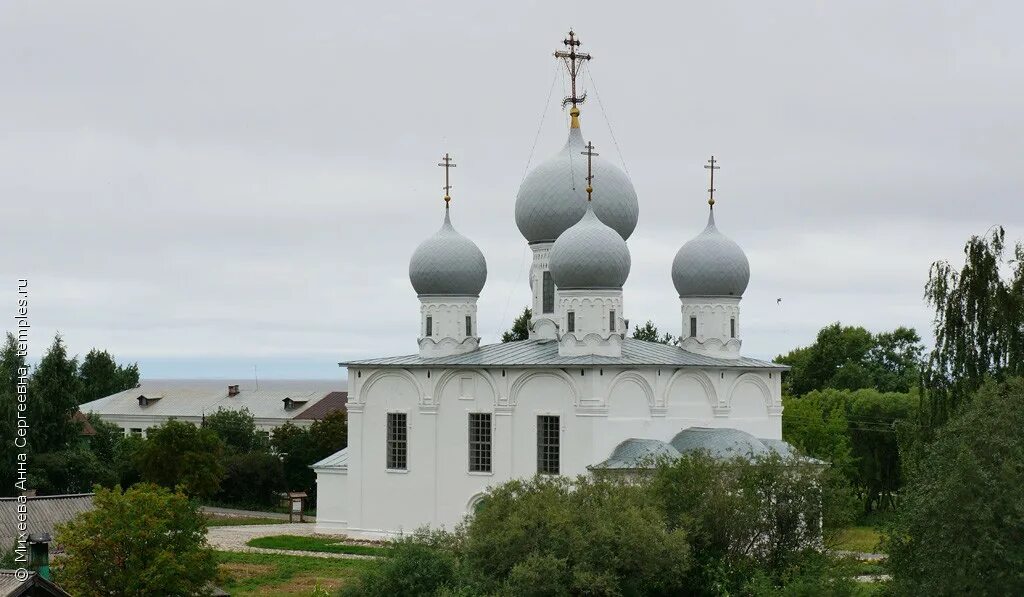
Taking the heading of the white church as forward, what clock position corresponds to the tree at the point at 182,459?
The tree is roughly at 12 o'clock from the white church.

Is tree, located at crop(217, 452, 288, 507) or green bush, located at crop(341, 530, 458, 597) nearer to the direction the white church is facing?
the tree

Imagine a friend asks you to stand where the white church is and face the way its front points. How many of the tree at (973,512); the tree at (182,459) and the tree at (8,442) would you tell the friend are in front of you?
2

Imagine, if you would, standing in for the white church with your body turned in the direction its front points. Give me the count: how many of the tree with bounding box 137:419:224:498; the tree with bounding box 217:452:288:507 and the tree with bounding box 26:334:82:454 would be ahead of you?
3

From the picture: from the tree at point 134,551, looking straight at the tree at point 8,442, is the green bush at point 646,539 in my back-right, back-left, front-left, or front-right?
back-right

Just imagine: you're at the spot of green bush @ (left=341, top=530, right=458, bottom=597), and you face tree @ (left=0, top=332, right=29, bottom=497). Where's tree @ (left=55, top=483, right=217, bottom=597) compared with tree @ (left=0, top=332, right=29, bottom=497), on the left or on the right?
left

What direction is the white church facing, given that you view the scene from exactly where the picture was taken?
facing away from the viewer and to the left of the viewer

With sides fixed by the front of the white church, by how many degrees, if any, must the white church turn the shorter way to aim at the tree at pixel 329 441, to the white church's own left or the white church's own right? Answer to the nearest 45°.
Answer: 0° — it already faces it

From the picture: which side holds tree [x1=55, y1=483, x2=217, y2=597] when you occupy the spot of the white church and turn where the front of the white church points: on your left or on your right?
on your left

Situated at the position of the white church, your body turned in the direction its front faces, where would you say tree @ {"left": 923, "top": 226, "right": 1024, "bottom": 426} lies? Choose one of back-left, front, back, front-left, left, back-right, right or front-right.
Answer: back
